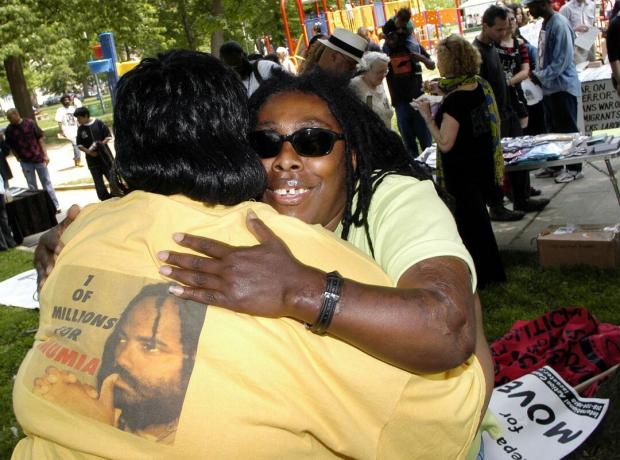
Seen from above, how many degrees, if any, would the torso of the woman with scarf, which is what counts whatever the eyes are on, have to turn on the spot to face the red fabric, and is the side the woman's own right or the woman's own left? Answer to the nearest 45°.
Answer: approximately 135° to the woman's own left

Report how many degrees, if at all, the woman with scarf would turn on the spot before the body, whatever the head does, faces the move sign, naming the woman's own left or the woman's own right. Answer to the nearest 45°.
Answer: approximately 135° to the woman's own left

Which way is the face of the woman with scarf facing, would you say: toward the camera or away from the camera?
away from the camera

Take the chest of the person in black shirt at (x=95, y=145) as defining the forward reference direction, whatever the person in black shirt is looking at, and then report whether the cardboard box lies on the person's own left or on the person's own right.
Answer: on the person's own left

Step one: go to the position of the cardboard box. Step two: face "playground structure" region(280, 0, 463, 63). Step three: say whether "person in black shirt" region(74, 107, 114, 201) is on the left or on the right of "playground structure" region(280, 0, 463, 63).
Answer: left

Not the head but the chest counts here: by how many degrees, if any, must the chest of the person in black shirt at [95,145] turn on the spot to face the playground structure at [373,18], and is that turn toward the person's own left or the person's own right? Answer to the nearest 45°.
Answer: approximately 180°

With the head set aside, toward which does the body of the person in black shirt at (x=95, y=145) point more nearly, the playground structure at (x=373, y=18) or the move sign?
the move sign

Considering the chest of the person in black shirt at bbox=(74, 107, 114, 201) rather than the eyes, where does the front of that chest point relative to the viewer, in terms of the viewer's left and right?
facing the viewer and to the left of the viewer

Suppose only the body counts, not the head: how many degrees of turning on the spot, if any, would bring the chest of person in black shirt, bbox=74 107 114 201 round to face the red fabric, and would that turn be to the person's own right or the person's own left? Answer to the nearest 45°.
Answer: approximately 45° to the person's own left

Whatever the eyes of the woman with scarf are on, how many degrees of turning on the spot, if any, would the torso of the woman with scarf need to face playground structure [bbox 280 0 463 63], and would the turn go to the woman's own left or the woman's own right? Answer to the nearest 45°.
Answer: approximately 45° to the woman's own right

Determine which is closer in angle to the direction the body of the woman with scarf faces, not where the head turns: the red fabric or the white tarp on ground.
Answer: the white tarp on ground

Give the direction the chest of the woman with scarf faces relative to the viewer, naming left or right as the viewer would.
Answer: facing away from the viewer and to the left of the viewer

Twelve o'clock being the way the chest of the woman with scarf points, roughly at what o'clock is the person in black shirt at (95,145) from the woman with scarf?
The person in black shirt is roughly at 12 o'clock from the woman with scarf.

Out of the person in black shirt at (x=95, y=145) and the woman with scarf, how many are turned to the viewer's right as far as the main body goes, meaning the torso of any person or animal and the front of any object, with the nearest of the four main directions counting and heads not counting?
0

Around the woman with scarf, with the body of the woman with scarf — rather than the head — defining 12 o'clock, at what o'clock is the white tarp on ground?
The white tarp on ground is roughly at 11 o'clock from the woman with scarf.

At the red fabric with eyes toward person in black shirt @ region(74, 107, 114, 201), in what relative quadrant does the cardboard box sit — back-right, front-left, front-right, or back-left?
front-right
